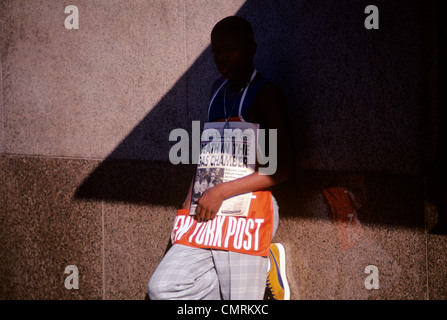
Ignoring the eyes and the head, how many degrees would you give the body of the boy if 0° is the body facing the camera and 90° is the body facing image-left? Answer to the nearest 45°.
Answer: approximately 45°
